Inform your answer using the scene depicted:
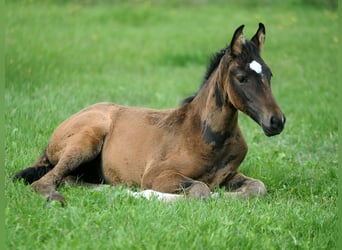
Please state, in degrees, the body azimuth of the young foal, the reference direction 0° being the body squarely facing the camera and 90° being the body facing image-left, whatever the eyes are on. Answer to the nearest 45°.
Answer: approximately 315°
